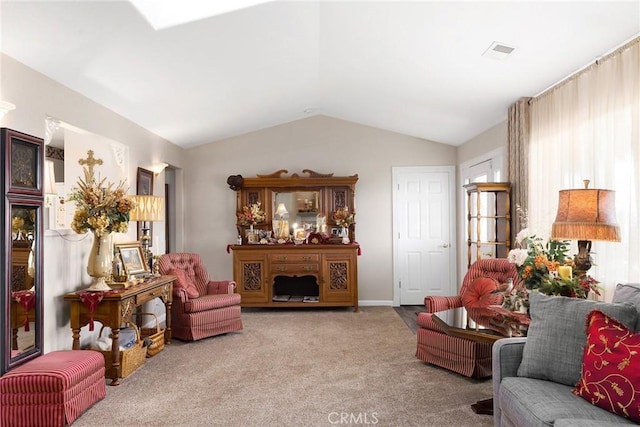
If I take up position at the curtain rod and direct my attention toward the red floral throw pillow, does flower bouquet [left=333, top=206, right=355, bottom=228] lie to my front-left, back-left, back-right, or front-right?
back-right

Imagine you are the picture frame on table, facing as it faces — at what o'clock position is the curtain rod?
The curtain rod is roughly at 12 o'clock from the picture frame on table.

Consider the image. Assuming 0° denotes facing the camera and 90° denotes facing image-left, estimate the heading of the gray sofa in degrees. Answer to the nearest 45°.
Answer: approximately 45°

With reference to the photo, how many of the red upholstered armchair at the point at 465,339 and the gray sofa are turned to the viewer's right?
0

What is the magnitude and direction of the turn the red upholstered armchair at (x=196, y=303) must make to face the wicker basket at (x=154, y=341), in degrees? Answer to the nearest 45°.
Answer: approximately 90° to its right

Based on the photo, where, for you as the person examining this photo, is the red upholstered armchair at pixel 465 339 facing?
facing the viewer and to the left of the viewer

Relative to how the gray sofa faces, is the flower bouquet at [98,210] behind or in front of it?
in front

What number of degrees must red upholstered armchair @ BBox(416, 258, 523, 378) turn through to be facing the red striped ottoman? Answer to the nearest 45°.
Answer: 0° — it already faces it

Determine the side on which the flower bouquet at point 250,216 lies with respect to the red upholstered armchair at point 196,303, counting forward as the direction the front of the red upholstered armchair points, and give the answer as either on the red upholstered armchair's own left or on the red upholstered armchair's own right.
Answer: on the red upholstered armchair's own left

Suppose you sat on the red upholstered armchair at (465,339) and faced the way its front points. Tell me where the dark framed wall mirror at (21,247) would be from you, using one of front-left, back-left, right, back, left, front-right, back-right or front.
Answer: front

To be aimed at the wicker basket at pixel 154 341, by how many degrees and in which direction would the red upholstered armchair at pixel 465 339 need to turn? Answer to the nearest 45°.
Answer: approximately 45° to its right

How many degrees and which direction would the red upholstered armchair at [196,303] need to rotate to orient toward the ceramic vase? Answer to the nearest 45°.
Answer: approximately 90° to its right

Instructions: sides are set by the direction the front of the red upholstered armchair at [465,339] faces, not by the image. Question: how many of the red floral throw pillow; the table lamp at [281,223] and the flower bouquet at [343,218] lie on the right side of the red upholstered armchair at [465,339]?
2

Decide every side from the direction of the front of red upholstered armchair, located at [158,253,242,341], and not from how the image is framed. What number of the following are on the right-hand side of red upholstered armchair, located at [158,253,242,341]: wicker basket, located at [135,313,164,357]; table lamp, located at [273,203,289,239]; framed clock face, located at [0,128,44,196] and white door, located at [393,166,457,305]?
2

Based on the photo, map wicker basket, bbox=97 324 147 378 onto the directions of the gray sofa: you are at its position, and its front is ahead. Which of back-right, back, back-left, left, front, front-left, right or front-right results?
front-right

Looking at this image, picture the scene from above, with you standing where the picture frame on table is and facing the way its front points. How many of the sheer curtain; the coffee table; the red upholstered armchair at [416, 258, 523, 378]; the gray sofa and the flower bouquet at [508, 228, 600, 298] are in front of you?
5
